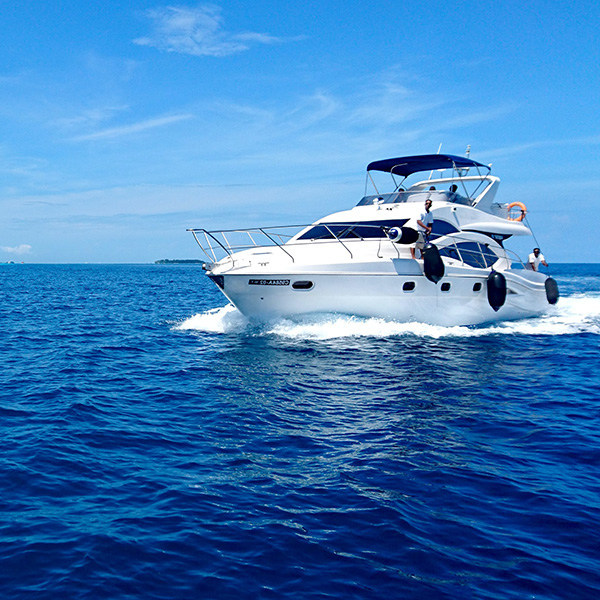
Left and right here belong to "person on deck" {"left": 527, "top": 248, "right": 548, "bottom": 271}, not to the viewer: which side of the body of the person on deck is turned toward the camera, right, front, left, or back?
front
